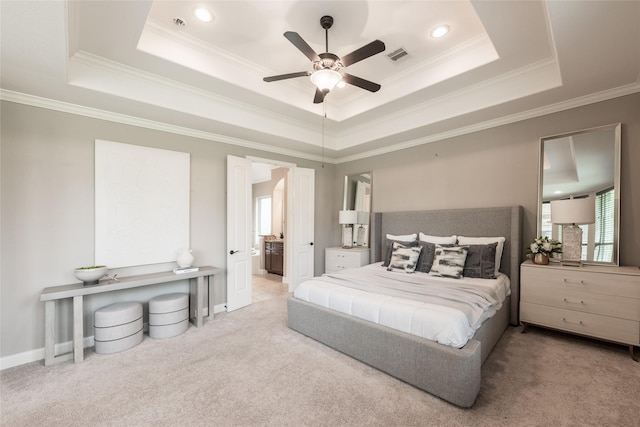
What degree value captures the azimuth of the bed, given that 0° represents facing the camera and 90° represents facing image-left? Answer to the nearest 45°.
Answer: approximately 45°

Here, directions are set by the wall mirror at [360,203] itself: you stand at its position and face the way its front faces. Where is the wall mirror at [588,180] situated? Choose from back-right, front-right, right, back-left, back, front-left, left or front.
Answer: left

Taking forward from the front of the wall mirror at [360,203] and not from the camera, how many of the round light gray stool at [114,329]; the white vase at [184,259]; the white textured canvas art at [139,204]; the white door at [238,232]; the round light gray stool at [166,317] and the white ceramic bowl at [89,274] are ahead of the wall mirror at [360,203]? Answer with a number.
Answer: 6

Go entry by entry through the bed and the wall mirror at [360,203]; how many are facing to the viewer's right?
0

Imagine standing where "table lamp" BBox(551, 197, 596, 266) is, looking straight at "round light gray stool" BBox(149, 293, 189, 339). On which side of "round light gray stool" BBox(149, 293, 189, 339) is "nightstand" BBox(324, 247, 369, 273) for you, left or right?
right

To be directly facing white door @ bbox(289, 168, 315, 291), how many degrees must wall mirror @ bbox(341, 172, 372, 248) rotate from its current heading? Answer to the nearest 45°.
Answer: approximately 45° to its right

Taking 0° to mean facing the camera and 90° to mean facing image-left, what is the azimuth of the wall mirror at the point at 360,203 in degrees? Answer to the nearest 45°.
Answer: approximately 45°

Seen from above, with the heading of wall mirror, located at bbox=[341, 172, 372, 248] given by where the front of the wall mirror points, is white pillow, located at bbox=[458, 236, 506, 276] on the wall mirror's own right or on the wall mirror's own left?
on the wall mirror's own left

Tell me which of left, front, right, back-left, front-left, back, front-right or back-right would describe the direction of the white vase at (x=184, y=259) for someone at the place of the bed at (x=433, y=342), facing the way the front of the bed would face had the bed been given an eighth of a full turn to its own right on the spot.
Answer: front

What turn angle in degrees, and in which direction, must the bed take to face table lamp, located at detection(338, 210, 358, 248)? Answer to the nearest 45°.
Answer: approximately 90° to its right

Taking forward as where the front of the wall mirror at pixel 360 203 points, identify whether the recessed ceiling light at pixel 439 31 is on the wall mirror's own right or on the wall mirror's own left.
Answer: on the wall mirror's own left

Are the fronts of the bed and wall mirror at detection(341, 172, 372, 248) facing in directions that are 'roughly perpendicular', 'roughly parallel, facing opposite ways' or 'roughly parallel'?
roughly parallel
